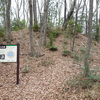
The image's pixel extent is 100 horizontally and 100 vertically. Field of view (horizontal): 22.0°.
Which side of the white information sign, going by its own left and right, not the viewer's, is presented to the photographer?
front
